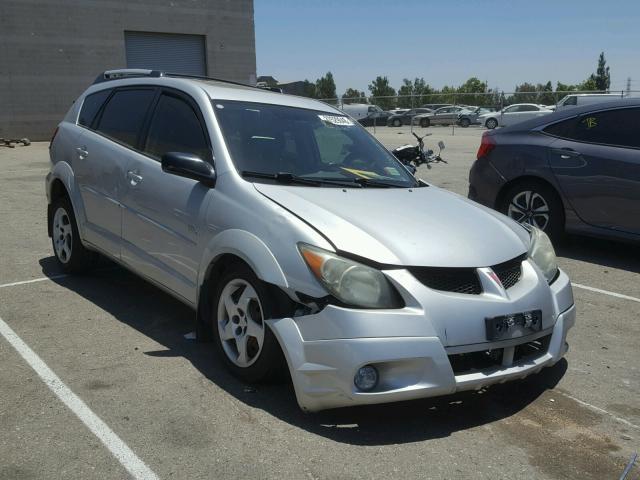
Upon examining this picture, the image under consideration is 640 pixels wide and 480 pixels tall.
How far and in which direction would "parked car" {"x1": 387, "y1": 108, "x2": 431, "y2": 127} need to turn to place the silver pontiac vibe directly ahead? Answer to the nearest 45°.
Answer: approximately 45° to its left

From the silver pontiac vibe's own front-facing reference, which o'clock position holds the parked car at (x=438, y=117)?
The parked car is roughly at 8 o'clock from the silver pontiac vibe.

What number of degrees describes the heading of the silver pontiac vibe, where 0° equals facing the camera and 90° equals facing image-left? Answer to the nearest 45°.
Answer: approximately 315°

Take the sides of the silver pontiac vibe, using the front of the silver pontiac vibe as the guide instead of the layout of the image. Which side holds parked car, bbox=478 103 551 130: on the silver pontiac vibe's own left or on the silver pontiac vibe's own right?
on the silver pontiac vibe's own left

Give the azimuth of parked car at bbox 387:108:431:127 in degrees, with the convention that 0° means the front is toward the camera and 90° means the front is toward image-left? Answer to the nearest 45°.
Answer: approximately 45°
